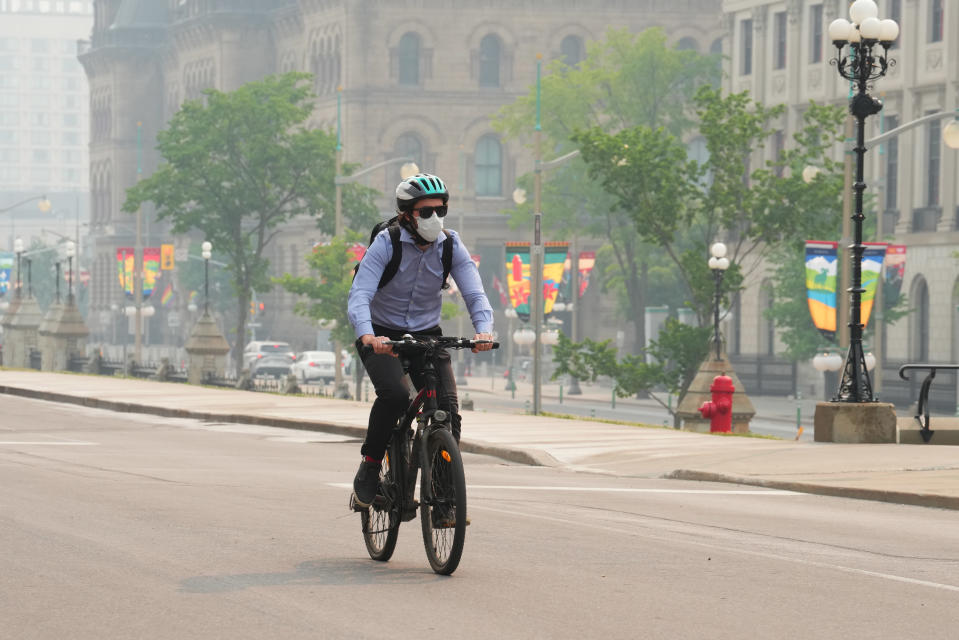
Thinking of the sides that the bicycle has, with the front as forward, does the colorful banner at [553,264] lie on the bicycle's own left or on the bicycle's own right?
on the bicycle's own left

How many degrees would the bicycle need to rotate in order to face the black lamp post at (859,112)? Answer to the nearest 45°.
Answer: approximately 90° to its left

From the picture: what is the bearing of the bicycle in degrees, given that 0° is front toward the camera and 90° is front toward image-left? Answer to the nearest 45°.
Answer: approximately 315°

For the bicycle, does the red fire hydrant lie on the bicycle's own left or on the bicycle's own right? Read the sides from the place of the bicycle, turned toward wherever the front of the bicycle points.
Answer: on the bicycle's own left

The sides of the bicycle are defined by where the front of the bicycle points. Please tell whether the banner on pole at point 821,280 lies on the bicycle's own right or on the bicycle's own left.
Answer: on the bicycle's own left

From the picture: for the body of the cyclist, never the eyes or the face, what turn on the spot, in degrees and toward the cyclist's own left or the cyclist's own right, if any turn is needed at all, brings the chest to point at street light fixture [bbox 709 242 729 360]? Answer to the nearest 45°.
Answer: approximately 135° to the cyclist's own left
